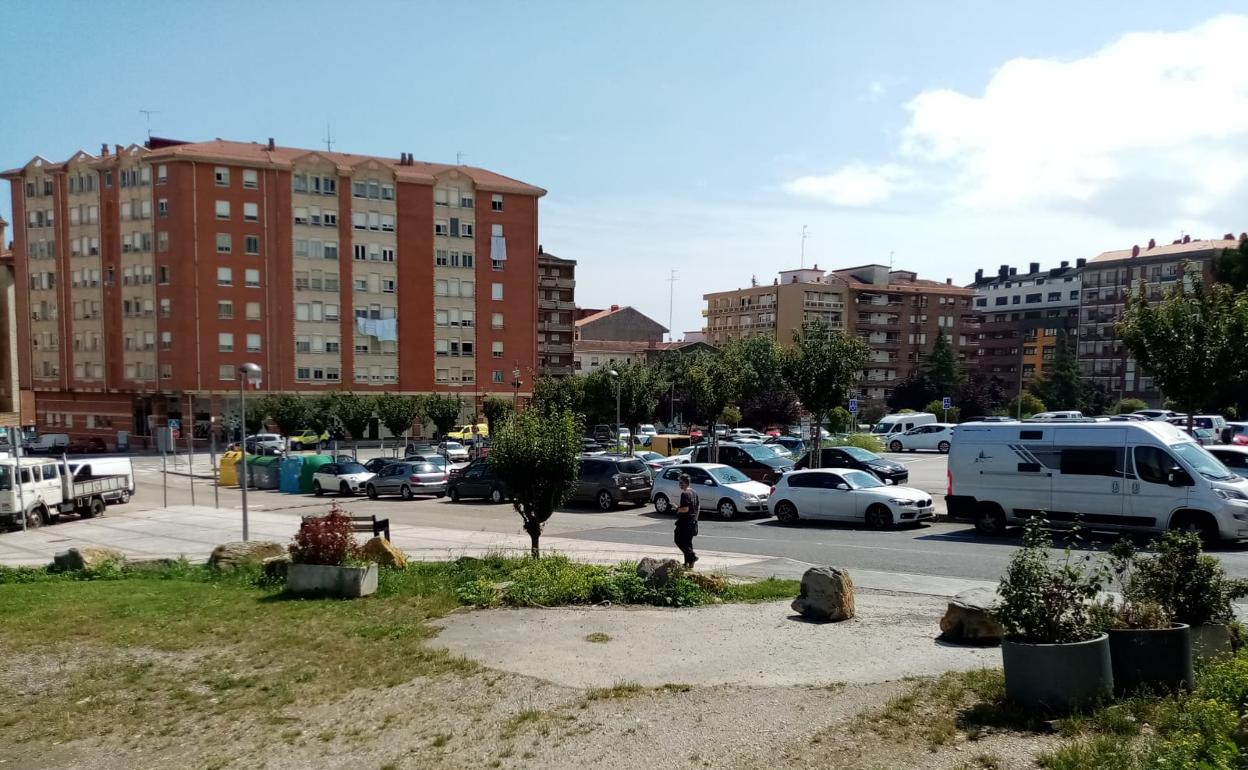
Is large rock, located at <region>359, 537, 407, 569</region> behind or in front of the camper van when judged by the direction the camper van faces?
behind

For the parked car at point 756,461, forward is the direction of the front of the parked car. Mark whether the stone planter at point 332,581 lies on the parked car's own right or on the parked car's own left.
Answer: on the parked car's own right

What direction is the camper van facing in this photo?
to the viewer's right

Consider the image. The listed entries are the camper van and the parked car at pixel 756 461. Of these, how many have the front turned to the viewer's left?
0

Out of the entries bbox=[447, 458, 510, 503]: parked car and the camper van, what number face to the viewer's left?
1

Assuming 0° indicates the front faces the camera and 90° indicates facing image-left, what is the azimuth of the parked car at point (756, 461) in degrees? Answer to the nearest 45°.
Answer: approximately 315°

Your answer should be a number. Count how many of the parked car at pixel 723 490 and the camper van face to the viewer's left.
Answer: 0

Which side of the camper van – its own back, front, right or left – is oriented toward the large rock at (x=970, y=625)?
right

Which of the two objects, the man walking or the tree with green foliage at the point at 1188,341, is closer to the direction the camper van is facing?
the tree with green foliage
